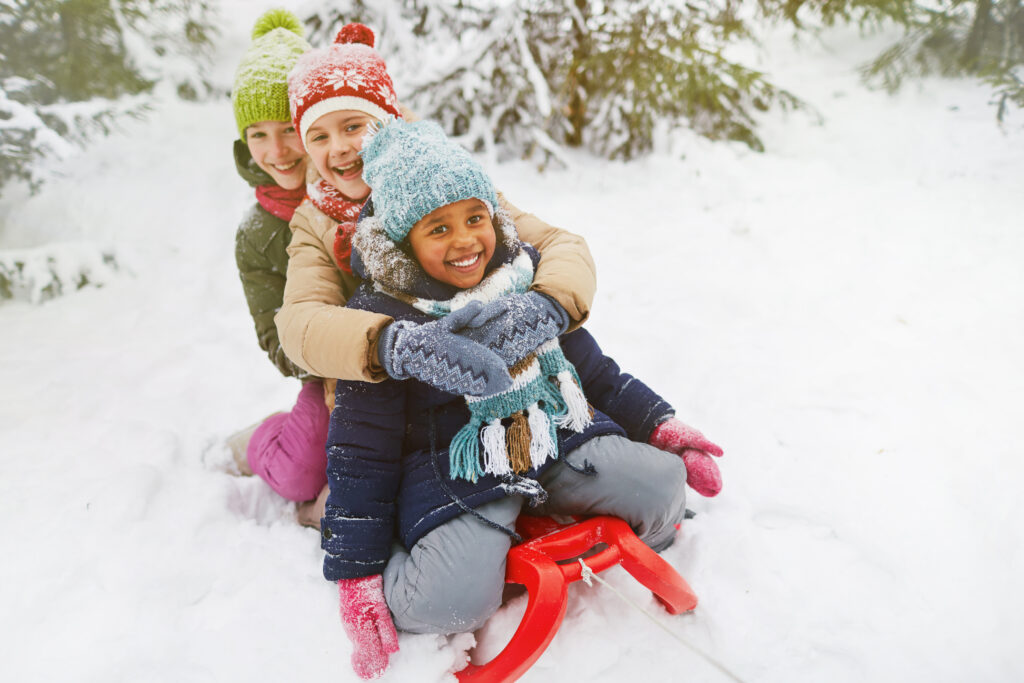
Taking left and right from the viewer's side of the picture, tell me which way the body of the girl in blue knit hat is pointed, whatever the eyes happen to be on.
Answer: facing the viewer and to the right of the viewer

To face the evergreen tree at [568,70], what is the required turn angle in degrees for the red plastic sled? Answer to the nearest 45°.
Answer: approximately 135° to its left

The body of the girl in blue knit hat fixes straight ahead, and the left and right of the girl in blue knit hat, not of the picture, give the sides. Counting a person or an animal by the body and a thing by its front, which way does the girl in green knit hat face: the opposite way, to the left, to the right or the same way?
the same way

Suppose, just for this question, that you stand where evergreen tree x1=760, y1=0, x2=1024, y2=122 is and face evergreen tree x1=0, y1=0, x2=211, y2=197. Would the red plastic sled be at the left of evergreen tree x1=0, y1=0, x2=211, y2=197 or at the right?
left

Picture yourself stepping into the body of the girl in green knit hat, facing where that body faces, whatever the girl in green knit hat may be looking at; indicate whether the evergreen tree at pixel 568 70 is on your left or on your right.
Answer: on your left

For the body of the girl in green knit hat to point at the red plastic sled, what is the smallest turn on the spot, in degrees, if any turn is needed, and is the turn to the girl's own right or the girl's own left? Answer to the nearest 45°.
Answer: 0° — they already face it

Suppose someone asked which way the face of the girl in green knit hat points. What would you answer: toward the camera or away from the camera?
toward the camera

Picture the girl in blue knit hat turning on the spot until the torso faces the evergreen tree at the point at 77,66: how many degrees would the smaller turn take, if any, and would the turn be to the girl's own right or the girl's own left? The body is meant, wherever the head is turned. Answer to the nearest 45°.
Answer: approximately 180°

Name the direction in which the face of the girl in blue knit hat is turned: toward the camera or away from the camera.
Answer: toward the camera

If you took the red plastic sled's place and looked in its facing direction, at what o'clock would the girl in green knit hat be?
The girl in green knit hat is roughly at 6 o'clock from the red plastic sled.

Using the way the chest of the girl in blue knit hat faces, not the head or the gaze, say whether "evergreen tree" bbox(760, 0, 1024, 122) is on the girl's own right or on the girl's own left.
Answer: on the girl's own left

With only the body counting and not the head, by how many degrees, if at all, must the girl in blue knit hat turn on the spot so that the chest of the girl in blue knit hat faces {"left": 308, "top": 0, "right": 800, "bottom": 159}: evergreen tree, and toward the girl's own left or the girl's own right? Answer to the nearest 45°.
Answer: approximately 135° to the girl's own left

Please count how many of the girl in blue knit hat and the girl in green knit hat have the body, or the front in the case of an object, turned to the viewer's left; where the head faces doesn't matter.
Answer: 0

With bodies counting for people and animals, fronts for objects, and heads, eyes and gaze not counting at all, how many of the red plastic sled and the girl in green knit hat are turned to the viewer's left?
0

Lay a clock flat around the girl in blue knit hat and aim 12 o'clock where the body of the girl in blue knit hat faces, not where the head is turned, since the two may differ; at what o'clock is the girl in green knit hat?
The girl in green knit hat is roughly at 6 o'clock from the girl in blue knit hat.

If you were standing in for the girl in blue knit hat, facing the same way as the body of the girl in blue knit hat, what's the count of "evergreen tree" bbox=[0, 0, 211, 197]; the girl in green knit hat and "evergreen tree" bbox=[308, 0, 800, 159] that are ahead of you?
0
